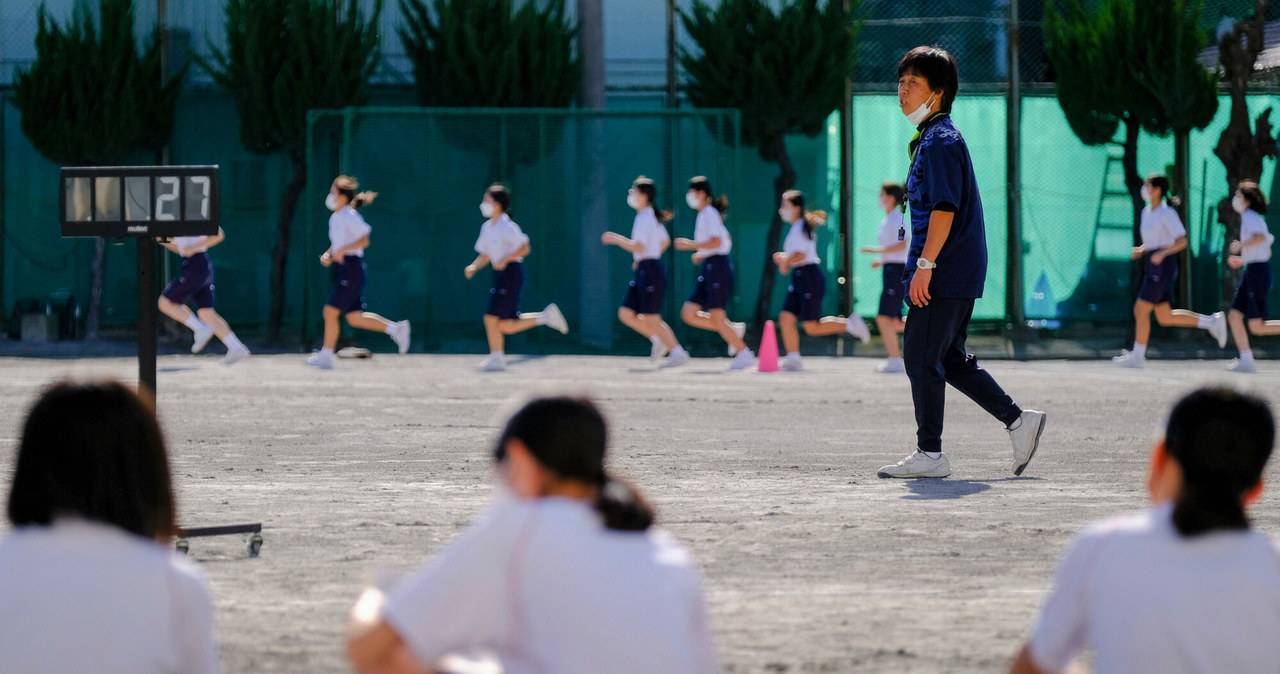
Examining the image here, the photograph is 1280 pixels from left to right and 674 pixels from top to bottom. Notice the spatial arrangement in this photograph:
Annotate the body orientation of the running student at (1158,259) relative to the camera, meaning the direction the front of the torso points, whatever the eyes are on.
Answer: to the viewer's left

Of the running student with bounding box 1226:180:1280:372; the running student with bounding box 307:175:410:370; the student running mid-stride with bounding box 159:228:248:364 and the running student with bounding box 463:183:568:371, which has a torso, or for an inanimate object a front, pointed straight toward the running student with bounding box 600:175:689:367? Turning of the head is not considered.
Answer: the running student with bounding box 1226:180:1280:372

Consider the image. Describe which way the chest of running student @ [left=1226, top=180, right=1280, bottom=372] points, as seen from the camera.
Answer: to the viewer's left

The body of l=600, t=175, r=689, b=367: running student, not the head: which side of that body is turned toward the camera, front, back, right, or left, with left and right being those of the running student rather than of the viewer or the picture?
left

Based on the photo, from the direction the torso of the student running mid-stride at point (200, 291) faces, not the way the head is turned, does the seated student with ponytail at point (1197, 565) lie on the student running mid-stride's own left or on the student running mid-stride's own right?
on the student running mid-stride's own left

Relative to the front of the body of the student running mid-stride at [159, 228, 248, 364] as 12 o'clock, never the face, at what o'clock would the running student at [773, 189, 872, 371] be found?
The running student is roughly at 6 o'clock from the student running mid-stride.

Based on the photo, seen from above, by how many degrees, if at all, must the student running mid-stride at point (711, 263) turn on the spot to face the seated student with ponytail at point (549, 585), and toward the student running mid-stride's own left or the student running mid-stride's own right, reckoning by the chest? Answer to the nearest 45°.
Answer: approximately 90° to the student running mid-stride's own left

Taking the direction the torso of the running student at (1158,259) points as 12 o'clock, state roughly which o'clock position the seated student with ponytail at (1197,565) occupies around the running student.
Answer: The seated student with ponytail is roughly at 9 o'clock from the running student.

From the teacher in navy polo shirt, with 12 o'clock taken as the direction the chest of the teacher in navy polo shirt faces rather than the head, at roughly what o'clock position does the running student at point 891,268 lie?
The running student is roughly at 3 o'clock from the teacher in navy polo shirt.

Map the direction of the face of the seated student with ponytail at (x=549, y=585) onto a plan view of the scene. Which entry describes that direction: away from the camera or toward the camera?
away from the camera

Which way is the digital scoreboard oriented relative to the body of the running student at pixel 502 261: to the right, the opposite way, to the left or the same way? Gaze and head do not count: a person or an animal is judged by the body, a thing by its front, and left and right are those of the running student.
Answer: to the left

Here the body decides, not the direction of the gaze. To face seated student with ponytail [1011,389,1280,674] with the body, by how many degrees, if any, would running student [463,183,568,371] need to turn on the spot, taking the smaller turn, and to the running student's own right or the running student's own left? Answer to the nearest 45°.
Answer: approximately 90° to the running student's own left

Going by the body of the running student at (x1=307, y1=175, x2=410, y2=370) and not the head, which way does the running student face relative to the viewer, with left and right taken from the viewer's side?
facing to the left of the viewer
